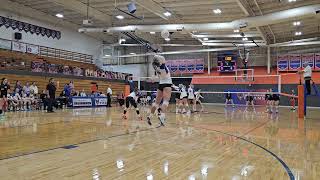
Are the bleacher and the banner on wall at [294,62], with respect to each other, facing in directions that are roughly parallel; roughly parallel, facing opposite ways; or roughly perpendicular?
roughly perpendicular

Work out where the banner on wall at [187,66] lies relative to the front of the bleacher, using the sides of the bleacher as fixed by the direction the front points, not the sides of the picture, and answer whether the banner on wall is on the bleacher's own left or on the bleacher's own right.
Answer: on the bleacher's own left

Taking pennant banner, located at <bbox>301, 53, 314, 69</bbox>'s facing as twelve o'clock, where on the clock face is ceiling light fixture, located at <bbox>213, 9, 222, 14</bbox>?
The ceiling light fixture is roughly at 1 o'clock from the pennant banner.

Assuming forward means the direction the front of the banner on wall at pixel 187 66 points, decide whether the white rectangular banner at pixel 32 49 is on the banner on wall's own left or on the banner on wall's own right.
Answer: on the banner on wall's own right

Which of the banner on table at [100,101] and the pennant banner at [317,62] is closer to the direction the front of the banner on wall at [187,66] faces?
the banner on table

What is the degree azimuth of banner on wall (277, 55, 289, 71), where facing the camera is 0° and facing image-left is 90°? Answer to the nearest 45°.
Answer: approximately 0°

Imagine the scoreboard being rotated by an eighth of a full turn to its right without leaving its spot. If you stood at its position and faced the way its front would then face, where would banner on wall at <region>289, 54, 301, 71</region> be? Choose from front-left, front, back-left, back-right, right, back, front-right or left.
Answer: back-left

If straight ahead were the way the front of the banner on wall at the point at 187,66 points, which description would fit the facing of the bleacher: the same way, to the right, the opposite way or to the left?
to the left

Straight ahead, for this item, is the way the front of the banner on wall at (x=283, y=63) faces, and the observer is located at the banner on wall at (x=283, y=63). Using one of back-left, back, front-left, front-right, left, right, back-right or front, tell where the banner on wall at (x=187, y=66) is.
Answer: right

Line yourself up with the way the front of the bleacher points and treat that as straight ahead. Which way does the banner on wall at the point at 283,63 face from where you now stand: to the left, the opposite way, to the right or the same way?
to the right
